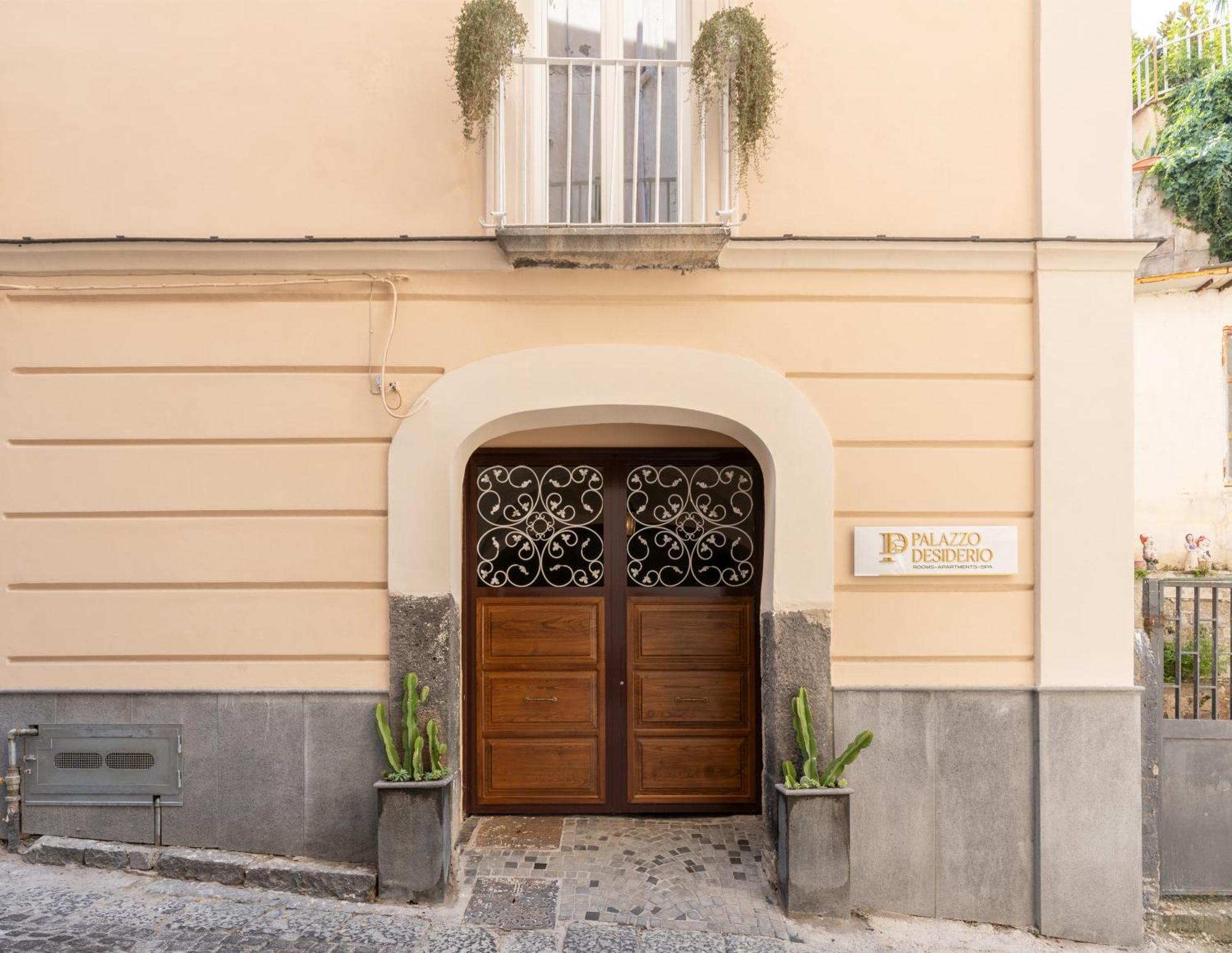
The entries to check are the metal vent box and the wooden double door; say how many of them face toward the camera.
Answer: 2

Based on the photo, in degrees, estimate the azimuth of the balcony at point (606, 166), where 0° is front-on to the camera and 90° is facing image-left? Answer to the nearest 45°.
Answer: approximately 0°
